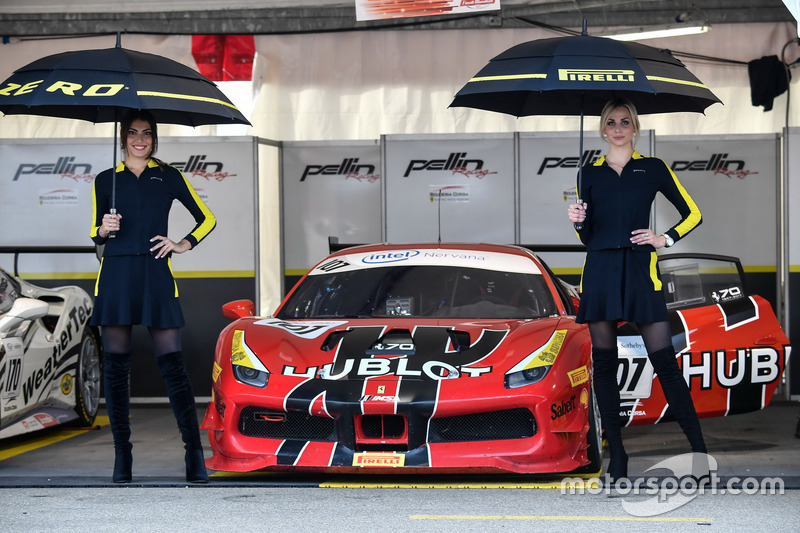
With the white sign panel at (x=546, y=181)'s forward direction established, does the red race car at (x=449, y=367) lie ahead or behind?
ahead

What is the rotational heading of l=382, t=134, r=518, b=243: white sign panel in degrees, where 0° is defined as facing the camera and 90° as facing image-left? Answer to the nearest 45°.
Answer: approximately 0°

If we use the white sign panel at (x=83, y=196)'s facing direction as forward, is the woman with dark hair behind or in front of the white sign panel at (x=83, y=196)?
in front

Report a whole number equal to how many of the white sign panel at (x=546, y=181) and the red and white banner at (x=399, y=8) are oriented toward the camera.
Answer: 2

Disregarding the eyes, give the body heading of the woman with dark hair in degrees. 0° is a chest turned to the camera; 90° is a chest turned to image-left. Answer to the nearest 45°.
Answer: approximately 0°

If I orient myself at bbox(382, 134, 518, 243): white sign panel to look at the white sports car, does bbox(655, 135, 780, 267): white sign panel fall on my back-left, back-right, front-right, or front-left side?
back-left

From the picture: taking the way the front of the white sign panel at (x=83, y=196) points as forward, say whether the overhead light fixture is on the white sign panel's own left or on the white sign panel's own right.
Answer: on the white sign panel's own left

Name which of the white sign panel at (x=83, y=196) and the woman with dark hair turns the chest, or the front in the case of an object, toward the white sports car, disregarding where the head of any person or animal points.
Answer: the white sign panel
